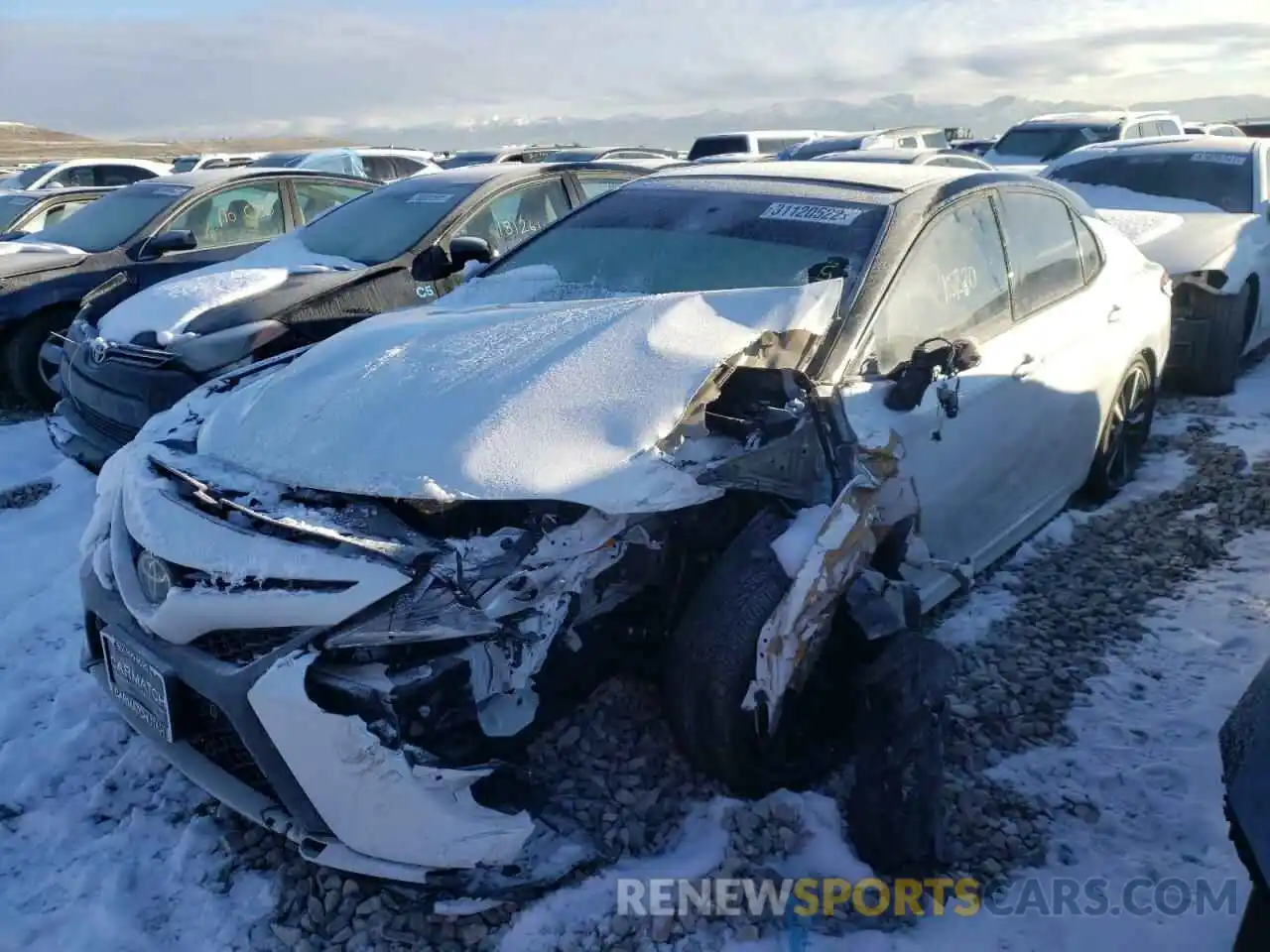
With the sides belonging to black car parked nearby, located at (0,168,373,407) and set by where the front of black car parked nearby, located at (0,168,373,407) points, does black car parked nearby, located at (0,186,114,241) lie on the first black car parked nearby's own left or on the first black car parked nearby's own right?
on the first black car parked nearby's own right

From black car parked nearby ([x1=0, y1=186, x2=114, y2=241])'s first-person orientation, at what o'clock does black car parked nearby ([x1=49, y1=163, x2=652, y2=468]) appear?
black car parked nearby ([x1=49, y1=163, x2=652, y2=468]) is roughly at 10 o'clock from black car parked nearby ([x1=0, y1=186, x2=114, y2=241]).

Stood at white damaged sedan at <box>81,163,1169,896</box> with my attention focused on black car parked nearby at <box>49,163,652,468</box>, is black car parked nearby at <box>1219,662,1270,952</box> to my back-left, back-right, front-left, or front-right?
back-right

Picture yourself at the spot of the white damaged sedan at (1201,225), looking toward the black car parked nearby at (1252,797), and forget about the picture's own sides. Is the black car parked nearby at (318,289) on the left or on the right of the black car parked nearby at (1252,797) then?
right

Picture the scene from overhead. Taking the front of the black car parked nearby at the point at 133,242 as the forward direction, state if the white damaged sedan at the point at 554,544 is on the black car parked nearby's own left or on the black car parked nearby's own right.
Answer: on the black car parked nearby's own left

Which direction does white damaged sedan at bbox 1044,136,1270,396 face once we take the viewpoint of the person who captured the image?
facing the viewer and to the left of the viewer

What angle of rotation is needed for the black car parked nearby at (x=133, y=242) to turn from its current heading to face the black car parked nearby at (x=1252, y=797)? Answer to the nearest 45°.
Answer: approximately 45° to its left

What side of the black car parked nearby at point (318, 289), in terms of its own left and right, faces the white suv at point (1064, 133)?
back

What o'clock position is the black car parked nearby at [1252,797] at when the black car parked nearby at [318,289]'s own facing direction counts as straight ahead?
the black car parked nearby at [1252,797] is roughly at 10 o'clock from the black car parked nearby at [318,289].

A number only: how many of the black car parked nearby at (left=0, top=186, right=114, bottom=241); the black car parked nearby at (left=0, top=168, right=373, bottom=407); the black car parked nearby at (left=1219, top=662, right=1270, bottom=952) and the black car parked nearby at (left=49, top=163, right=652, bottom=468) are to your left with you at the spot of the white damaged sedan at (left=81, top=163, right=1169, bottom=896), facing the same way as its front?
1

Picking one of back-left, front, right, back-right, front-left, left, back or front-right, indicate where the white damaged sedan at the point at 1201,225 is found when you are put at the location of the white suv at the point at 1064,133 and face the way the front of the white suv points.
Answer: front-left

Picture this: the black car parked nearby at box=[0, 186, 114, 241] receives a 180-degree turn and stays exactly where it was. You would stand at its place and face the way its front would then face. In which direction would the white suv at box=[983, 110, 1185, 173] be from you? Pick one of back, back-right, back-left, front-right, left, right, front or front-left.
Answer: front-right

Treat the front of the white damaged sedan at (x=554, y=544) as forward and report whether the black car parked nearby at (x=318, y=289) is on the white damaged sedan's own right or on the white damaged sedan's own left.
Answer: on the white damaged sedan's own right

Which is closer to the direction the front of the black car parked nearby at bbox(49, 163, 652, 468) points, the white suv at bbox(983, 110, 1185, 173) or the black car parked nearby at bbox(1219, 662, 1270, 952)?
the black car parked nearby

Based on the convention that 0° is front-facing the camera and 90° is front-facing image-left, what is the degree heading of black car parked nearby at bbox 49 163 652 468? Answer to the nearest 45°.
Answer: approximately 45°

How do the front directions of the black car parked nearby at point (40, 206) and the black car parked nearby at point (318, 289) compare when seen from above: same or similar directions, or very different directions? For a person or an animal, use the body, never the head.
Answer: same or similar directions

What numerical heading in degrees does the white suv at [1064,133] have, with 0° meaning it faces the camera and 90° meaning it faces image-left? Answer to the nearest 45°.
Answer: approximately 45°
